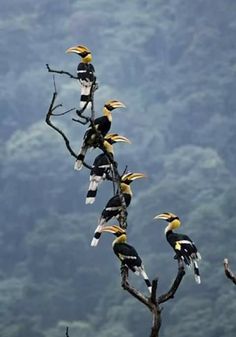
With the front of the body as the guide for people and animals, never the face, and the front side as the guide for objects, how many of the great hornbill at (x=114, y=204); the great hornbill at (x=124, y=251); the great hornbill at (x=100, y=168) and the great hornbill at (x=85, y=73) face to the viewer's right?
2

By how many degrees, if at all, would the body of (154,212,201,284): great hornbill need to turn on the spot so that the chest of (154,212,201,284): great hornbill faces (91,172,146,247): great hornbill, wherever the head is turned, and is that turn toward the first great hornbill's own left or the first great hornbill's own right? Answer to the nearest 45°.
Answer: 0° — it already faces it

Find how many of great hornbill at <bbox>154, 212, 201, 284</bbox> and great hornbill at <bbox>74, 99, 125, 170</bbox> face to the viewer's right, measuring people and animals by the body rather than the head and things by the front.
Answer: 1

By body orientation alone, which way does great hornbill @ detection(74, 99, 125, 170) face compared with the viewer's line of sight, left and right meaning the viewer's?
facing to the right of the viewer

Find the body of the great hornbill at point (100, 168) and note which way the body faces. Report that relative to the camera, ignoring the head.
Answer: to the viewer's right

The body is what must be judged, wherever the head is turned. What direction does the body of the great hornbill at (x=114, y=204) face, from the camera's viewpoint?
to the viewer's right

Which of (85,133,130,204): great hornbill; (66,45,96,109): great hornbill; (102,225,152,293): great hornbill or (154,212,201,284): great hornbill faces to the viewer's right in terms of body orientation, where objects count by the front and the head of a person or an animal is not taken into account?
(85,133,130,204): great hornbill

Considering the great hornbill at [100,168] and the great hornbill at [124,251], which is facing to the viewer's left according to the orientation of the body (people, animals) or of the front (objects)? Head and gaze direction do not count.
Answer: the great hornbill at [124,251]

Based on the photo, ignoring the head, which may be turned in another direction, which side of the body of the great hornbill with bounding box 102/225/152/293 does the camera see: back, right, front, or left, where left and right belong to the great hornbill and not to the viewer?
left

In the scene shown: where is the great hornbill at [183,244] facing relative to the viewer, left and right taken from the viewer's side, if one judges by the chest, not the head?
facing to the left of the viewer

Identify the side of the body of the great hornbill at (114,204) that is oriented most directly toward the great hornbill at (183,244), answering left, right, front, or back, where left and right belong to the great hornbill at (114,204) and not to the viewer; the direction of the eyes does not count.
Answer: front
